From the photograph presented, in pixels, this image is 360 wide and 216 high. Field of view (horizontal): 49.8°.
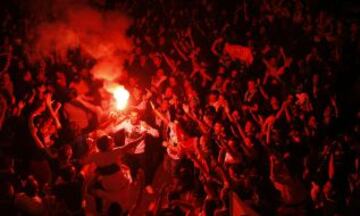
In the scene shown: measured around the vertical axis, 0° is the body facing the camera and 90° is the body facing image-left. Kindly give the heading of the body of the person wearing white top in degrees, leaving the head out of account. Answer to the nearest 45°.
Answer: approximately 0°
